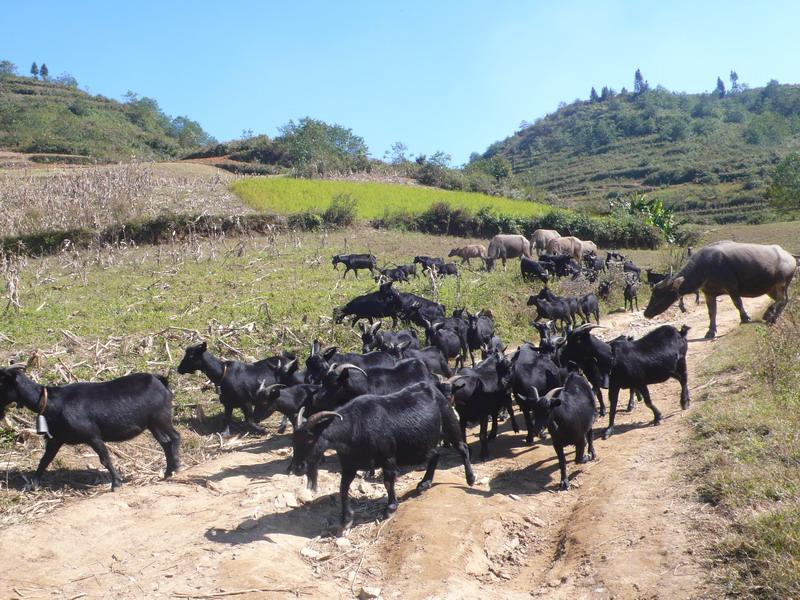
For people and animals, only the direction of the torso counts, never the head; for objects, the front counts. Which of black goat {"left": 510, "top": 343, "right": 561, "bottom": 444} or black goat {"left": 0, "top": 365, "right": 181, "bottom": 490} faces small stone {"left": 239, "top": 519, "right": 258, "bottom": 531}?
black goat {"left": 510, "top": 343, "right": 561, "bottom": 444}

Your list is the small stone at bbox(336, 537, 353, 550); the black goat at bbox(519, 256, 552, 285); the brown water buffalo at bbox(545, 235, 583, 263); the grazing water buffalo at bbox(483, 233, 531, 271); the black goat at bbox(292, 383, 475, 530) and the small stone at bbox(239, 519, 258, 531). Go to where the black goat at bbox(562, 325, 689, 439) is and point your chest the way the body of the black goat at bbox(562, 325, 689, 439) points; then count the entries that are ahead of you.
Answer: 3

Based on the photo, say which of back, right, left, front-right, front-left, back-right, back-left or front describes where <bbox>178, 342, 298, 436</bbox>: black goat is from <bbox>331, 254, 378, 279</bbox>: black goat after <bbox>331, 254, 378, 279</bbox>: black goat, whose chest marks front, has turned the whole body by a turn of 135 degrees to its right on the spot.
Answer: back-right

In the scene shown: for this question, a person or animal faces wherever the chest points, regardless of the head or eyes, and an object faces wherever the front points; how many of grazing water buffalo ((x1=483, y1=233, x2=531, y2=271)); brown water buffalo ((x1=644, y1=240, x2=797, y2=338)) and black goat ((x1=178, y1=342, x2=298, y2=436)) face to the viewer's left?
3

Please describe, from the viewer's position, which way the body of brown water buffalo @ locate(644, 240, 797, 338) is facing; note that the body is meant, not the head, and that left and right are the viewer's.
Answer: facing to the left of the viewer

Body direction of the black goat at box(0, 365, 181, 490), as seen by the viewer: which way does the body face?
to the viewer's left

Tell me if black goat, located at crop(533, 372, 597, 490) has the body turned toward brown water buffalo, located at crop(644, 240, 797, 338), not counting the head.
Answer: no

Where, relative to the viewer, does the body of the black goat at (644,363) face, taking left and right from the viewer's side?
facing the viewer and to the left of the viewer

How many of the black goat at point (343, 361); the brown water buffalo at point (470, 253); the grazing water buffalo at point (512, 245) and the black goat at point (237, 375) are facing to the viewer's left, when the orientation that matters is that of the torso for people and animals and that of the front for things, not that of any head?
4

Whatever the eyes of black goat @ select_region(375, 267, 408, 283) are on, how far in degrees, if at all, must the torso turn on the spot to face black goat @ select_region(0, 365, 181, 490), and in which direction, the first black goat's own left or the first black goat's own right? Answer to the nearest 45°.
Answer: approximately 90° to the first black goat's own left

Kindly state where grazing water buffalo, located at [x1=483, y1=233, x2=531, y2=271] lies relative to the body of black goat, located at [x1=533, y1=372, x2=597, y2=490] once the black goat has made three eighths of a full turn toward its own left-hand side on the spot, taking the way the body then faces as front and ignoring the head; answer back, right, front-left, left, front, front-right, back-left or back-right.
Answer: left

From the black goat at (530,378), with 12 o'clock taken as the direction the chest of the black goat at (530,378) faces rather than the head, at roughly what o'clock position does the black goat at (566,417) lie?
the black goat at (566,417) is roughly at 10 o'clock from the black goat at (530,378).

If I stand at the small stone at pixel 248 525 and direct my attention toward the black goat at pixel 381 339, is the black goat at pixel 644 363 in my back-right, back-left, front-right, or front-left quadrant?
front-right

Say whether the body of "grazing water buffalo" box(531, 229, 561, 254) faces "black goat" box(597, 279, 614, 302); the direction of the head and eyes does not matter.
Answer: no

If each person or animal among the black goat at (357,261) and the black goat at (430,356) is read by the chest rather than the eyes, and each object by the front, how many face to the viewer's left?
2

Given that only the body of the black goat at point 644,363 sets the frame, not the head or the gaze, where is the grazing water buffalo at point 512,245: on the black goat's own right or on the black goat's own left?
on the black goat's own right

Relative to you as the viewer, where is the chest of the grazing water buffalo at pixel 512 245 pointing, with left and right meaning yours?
facing to the left of the viewer

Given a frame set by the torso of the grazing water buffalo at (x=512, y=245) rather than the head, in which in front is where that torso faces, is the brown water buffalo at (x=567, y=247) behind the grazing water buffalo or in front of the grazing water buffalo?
behind
